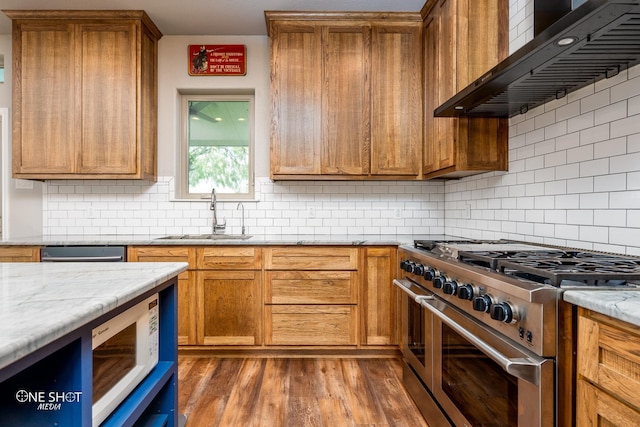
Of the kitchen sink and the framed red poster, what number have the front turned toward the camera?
2

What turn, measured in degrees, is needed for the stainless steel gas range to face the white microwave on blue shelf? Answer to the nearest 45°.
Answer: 0° — it already faces it

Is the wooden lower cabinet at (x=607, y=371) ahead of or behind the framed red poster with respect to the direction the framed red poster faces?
ahead

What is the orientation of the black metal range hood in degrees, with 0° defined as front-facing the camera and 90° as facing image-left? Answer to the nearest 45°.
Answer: approximately 45°

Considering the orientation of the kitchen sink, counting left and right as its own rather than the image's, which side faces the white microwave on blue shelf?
front

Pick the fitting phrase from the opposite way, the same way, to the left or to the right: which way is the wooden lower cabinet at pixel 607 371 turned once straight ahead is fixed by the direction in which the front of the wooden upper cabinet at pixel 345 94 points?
to the right

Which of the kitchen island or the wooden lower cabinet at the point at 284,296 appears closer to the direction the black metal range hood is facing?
the kitchen island

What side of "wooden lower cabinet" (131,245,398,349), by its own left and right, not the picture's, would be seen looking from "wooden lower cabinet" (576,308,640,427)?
front

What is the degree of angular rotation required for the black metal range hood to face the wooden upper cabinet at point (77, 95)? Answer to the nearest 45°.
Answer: approximately 45° to its right
